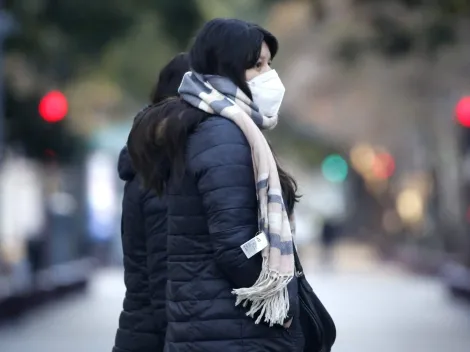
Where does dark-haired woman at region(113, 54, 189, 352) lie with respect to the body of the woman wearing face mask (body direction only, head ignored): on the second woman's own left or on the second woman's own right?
on the second woman's own left

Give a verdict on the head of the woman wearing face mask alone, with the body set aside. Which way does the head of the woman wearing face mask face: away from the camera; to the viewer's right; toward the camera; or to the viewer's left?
to the viewer's right

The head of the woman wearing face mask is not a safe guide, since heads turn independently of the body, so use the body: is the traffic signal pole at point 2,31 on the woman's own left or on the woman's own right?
on the woman's own left

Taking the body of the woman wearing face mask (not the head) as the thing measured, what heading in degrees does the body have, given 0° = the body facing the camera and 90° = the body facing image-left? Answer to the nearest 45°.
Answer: approximately 270°
